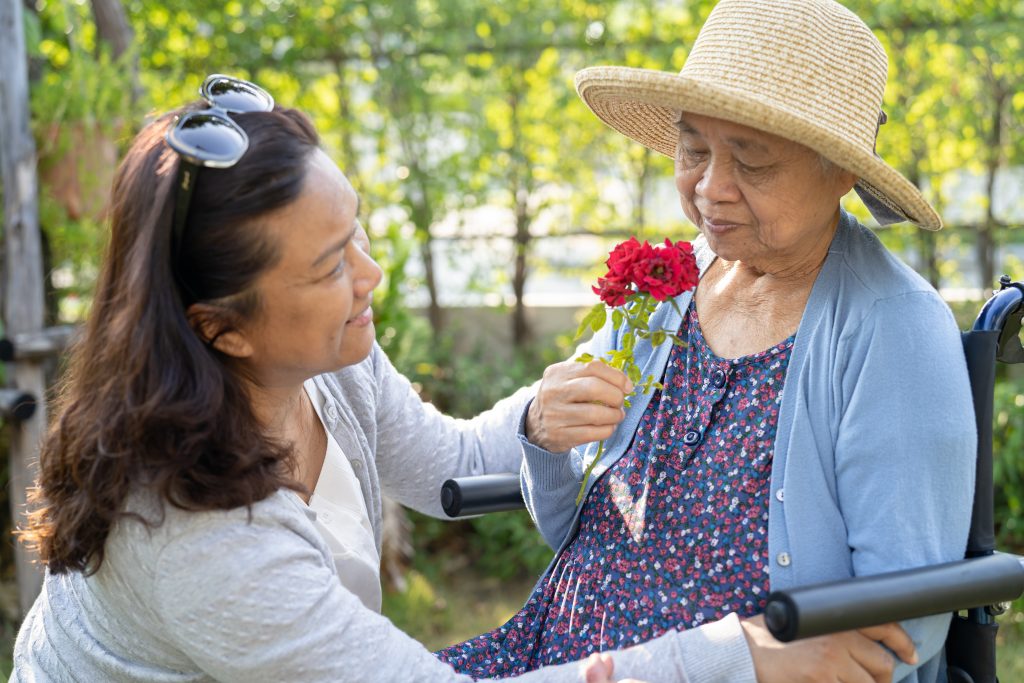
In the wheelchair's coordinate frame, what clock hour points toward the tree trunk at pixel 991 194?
The tree trunk is roughly at 5 o'clock from the wheelchair.

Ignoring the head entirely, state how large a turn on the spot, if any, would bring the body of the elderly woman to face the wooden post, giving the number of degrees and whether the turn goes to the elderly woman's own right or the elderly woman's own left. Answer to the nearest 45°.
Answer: approximately 90° to the elderly woman's own right

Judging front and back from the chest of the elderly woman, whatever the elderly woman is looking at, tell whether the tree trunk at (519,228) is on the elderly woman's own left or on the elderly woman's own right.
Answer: on the elderly woman's own right

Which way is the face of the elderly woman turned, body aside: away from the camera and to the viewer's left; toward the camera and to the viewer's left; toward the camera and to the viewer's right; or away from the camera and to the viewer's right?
toward the camera and to the viewer's left

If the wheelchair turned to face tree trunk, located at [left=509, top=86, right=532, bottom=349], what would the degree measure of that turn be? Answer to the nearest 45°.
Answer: approximately 90° to its right

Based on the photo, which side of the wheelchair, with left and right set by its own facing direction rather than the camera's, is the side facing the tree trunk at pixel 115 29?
right

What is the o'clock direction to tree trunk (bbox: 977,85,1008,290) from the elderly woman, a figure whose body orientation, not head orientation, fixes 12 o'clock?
The tree trunk is roughly at 5 o'clock from the elderly woman.
